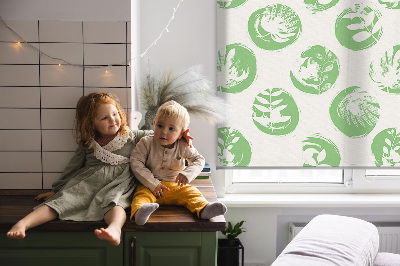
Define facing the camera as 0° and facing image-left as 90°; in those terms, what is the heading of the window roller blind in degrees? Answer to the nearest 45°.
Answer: approximately 0°

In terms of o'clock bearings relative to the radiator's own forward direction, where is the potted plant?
The potted plant is roughly at 2 o'clock from the radiator.

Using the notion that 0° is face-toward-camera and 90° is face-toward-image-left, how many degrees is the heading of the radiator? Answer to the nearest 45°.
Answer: approximately 0°

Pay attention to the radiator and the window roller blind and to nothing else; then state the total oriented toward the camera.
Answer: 2

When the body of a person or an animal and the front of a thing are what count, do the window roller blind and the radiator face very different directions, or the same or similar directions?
same or similar directions
